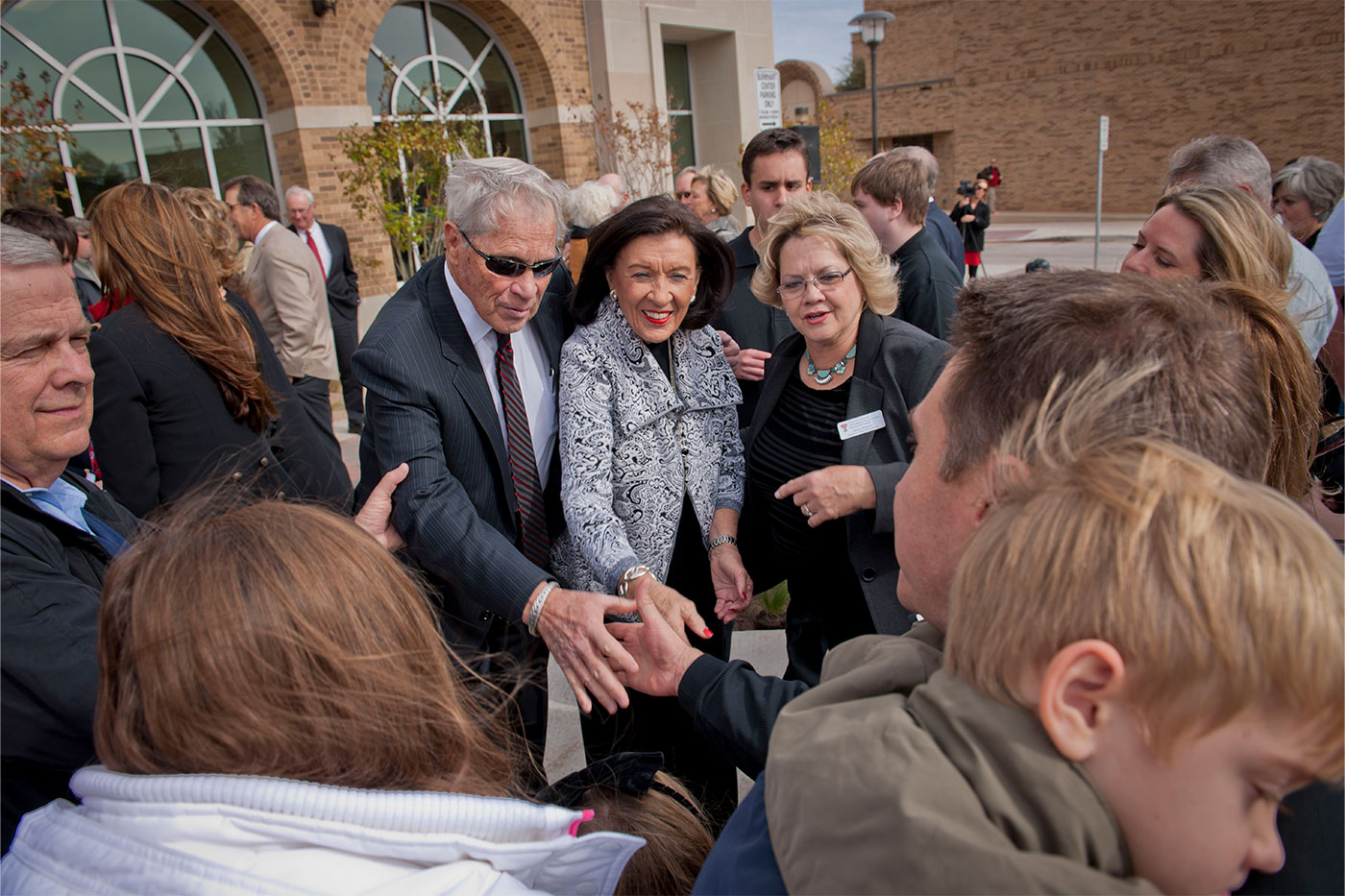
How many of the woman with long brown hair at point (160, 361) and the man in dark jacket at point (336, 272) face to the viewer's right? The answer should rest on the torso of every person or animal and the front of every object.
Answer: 0

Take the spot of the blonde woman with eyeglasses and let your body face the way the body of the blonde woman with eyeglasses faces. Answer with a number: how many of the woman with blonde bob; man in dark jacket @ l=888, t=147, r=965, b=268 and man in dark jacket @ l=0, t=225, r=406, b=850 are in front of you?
1

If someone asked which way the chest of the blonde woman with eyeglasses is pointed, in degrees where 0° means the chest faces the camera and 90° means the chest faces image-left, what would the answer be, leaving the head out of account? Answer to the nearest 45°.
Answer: approximately 45°

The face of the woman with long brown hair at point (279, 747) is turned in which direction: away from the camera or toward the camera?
away from the camera

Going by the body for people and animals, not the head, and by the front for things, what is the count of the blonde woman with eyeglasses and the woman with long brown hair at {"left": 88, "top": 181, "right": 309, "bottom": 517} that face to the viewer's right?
0

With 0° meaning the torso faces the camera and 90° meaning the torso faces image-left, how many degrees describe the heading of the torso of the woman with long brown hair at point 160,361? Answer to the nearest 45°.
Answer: approximately 135°

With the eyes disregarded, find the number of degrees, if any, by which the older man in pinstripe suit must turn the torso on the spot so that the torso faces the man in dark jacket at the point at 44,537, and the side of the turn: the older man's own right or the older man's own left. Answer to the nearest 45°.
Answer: approximately 90° to the older man's own right

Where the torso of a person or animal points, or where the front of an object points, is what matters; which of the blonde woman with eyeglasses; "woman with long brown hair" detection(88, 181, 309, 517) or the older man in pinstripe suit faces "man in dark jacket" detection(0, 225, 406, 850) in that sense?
the blonde woman with eyeglasses

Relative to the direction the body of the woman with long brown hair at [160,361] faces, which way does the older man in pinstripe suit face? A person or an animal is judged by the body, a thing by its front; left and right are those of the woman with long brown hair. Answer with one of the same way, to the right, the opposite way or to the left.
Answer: the opposite way

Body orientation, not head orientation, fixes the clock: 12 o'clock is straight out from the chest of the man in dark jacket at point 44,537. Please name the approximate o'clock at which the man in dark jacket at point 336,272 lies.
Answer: the man in dark jacket at point 336,272 is roughly at 8 o'clock from the man in dark jacket at point 44,537.

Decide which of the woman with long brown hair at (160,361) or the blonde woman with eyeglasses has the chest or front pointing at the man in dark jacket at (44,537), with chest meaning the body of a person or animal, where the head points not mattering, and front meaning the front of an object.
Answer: the blonde woman with eyeglasses
